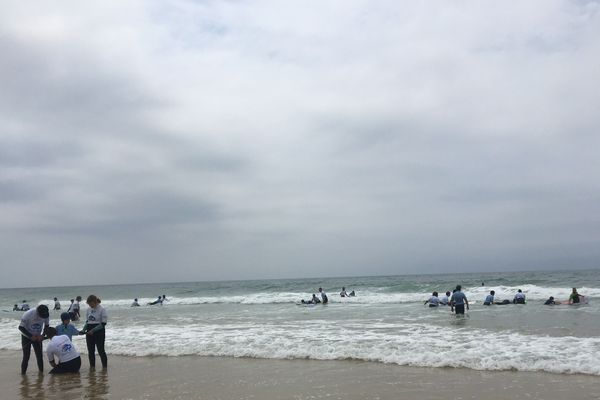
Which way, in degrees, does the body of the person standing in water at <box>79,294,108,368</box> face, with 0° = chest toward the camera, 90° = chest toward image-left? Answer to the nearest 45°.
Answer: approximately 45°

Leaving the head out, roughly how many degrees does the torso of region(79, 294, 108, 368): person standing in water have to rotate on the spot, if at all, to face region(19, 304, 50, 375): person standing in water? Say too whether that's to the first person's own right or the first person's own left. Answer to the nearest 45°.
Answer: approximately 45° to the first person's own right

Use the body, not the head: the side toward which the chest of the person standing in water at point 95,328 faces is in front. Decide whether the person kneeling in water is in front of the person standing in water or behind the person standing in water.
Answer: in front
